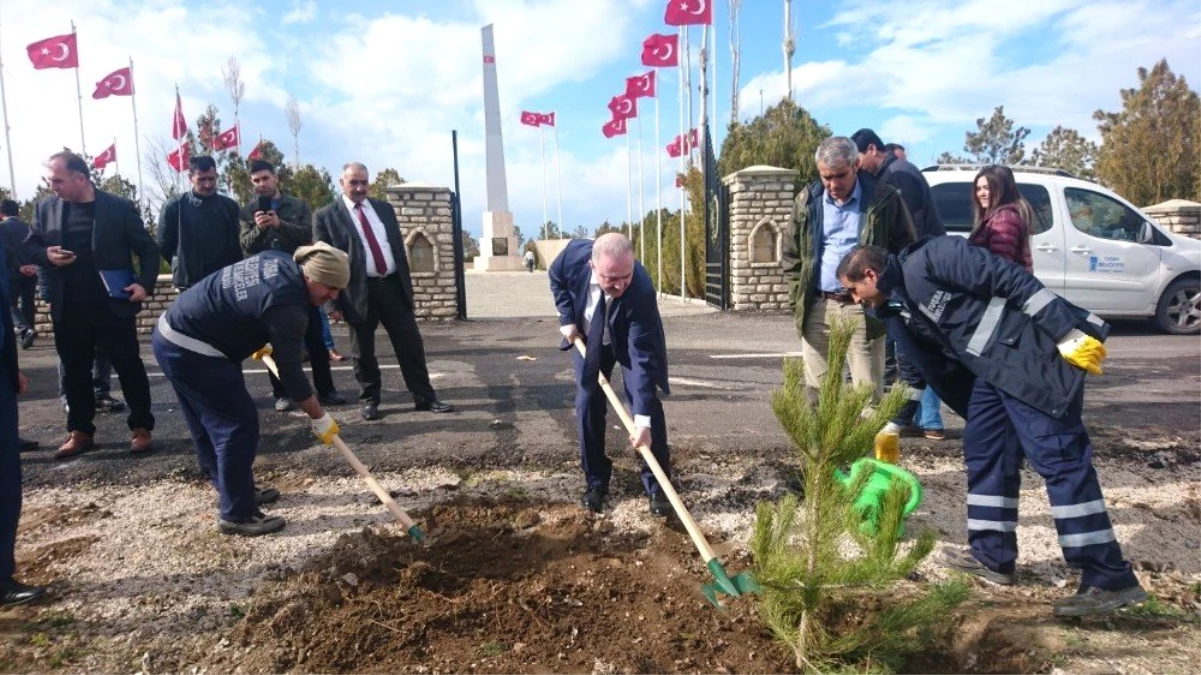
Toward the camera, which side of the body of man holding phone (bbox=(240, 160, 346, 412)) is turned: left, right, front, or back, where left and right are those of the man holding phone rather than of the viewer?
front

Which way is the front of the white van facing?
to the viewer's right

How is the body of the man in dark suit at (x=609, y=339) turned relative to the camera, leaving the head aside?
toward the camera

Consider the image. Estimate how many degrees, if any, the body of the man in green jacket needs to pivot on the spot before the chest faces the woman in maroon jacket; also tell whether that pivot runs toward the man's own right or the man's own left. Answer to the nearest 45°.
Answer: approximately 90° to the man's own left

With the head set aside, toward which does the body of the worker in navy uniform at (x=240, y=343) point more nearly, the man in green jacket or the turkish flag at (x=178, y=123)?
the man in green jacket

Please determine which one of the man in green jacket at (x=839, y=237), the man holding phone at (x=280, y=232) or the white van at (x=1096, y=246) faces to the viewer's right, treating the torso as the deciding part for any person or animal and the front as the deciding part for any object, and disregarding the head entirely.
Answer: the white van

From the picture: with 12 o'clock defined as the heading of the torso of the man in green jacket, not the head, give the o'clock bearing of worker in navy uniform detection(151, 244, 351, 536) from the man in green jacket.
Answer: The worker in navy uniform is roughly at 2 o'clock from the man in green jacket.

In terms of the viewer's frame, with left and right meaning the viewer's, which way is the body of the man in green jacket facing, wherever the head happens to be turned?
facing the viewer

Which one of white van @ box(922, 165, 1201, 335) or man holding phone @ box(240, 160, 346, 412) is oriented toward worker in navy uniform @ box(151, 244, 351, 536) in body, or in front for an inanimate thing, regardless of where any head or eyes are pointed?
the man holding phone

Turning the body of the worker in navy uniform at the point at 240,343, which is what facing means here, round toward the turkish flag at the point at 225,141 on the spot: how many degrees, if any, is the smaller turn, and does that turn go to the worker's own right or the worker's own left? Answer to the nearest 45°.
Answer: approximately 90° to the worker's own left

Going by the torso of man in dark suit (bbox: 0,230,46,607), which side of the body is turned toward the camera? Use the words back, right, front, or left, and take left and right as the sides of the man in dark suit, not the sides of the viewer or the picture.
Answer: right

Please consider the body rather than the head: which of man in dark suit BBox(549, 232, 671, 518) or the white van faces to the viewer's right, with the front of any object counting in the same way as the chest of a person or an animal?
the white van

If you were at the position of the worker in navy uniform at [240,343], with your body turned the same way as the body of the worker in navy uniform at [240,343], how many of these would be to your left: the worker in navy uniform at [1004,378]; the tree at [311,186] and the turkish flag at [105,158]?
2

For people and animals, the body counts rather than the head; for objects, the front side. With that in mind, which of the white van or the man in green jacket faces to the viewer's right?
the white van

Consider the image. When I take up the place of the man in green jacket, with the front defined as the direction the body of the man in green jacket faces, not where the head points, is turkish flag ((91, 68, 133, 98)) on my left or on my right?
on my right
